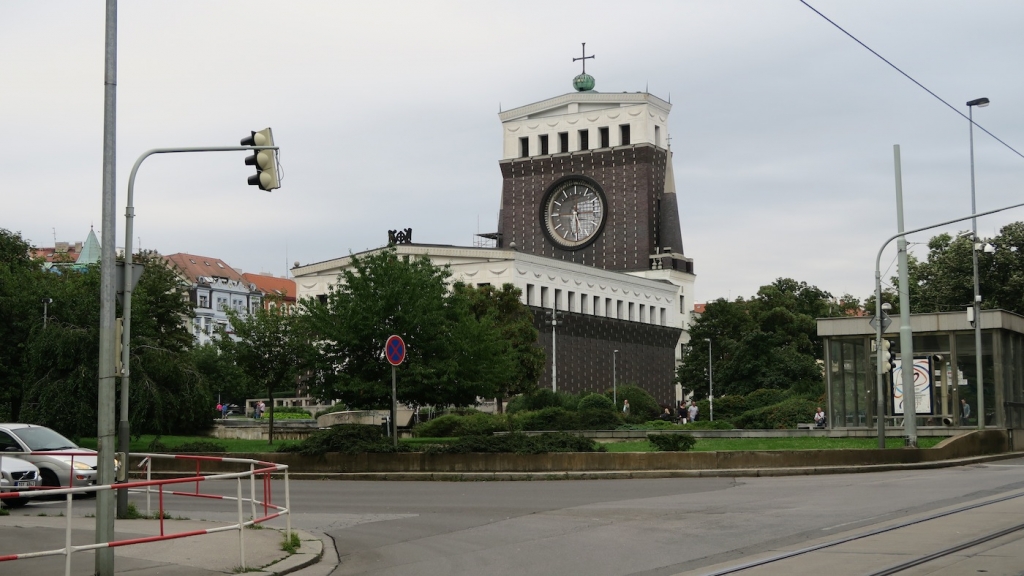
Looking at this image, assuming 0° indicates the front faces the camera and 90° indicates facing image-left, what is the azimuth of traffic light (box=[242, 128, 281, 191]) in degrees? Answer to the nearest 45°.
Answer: approximately 90°

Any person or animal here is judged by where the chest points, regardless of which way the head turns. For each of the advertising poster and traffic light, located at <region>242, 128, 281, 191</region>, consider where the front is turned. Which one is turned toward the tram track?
the advertising poster

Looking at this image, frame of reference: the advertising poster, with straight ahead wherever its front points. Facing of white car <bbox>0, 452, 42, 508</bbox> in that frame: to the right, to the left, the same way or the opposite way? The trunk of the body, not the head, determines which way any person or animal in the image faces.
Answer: to the left

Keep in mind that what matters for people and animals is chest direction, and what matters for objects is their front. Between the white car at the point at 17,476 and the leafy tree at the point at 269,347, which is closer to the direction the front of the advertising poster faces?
the white car

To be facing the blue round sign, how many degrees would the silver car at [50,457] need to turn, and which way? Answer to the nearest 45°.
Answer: approximately 45° to its left

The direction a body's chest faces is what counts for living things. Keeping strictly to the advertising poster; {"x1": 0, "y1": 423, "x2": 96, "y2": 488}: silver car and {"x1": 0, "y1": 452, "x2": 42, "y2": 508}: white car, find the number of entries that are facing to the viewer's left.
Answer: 0

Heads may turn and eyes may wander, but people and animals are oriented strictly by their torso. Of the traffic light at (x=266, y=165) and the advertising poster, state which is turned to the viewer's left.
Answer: the traffic light

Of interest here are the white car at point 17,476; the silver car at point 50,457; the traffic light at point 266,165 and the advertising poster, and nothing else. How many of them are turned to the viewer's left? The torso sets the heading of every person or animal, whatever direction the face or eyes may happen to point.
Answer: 1

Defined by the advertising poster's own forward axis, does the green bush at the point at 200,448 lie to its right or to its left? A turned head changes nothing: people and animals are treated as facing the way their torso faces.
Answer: on its right

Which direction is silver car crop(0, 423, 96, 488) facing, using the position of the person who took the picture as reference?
facing the viewer and to the right of the viewer

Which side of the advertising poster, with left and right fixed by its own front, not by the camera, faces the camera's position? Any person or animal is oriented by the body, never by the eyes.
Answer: front

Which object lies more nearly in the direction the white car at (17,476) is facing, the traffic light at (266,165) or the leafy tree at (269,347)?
the traffic light

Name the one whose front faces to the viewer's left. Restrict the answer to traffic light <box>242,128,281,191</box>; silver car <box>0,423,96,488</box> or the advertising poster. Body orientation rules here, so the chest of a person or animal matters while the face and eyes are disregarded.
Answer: the traffic light
